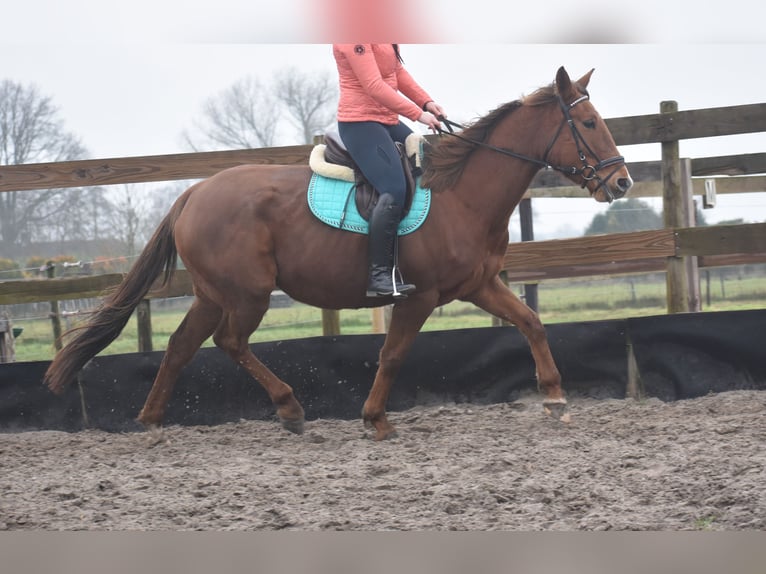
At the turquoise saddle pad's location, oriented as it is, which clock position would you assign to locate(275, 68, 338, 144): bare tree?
The bare tree is roughly at 9 o'clock from the turquoise saddle pad.

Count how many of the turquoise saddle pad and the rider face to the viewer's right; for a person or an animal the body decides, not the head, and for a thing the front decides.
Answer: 2

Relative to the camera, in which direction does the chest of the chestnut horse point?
to the viewer's right

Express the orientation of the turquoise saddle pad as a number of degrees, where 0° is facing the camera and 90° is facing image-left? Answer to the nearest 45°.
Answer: approximately 270°

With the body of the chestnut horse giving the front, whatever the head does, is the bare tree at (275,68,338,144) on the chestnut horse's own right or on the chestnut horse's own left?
on the chestnut horse's own left

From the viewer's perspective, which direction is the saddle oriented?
to the viewer's right

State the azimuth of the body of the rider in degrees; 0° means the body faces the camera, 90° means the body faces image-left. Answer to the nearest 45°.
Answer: approximately 270°

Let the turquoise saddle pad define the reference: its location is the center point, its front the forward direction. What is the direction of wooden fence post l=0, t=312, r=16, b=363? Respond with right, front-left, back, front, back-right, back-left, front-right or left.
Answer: back-left
